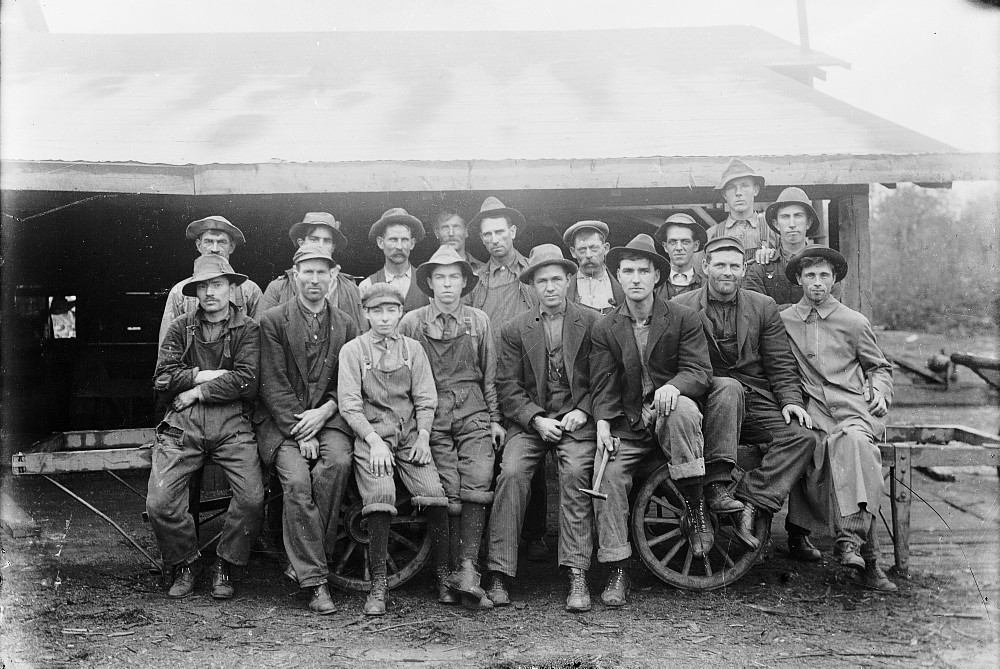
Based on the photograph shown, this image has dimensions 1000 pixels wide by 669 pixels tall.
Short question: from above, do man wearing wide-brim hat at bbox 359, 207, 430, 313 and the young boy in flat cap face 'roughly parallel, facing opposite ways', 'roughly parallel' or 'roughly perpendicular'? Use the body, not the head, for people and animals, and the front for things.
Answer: roughly parallel

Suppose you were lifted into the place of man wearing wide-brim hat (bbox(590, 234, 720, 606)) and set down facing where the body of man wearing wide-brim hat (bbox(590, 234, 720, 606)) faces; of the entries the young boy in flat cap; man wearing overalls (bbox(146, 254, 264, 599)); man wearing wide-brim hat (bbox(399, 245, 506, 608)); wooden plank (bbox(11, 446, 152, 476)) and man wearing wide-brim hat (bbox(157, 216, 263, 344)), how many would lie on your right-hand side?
5

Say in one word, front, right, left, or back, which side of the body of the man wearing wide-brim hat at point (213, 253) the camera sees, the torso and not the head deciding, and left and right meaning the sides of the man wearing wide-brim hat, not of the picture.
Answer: front

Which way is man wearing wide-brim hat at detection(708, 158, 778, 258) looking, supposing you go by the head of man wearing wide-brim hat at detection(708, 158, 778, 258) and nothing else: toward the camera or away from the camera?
toward the camera

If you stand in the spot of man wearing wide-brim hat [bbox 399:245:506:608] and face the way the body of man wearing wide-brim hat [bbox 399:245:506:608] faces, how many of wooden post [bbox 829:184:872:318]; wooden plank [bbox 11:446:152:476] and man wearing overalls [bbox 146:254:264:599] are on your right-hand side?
2

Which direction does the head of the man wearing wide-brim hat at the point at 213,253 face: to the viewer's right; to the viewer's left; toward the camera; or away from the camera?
toward the camera

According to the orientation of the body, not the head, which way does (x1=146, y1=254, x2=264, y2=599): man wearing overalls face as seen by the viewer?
toward the camera

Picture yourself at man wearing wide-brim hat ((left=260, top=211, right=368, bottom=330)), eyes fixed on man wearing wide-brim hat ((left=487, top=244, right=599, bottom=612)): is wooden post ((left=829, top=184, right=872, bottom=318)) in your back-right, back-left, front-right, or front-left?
front-left

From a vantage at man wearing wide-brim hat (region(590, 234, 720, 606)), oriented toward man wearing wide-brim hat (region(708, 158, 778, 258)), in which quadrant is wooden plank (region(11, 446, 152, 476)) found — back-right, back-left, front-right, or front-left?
back-left

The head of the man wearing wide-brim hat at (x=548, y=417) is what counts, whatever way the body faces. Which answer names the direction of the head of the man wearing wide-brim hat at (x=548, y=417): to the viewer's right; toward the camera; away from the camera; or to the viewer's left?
toward the camera

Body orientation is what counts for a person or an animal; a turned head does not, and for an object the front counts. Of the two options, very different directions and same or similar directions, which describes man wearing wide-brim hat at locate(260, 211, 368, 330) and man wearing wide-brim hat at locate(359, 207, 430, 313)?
same or similar directions

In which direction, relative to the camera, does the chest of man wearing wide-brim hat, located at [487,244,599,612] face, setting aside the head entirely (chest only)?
toward the camera
